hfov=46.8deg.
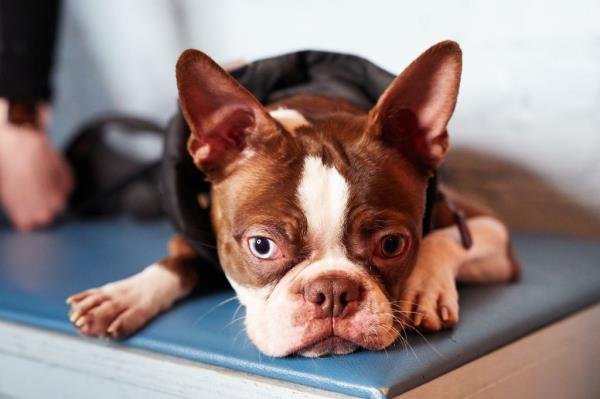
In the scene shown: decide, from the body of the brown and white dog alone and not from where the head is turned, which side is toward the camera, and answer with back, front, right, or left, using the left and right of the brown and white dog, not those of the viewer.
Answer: front
